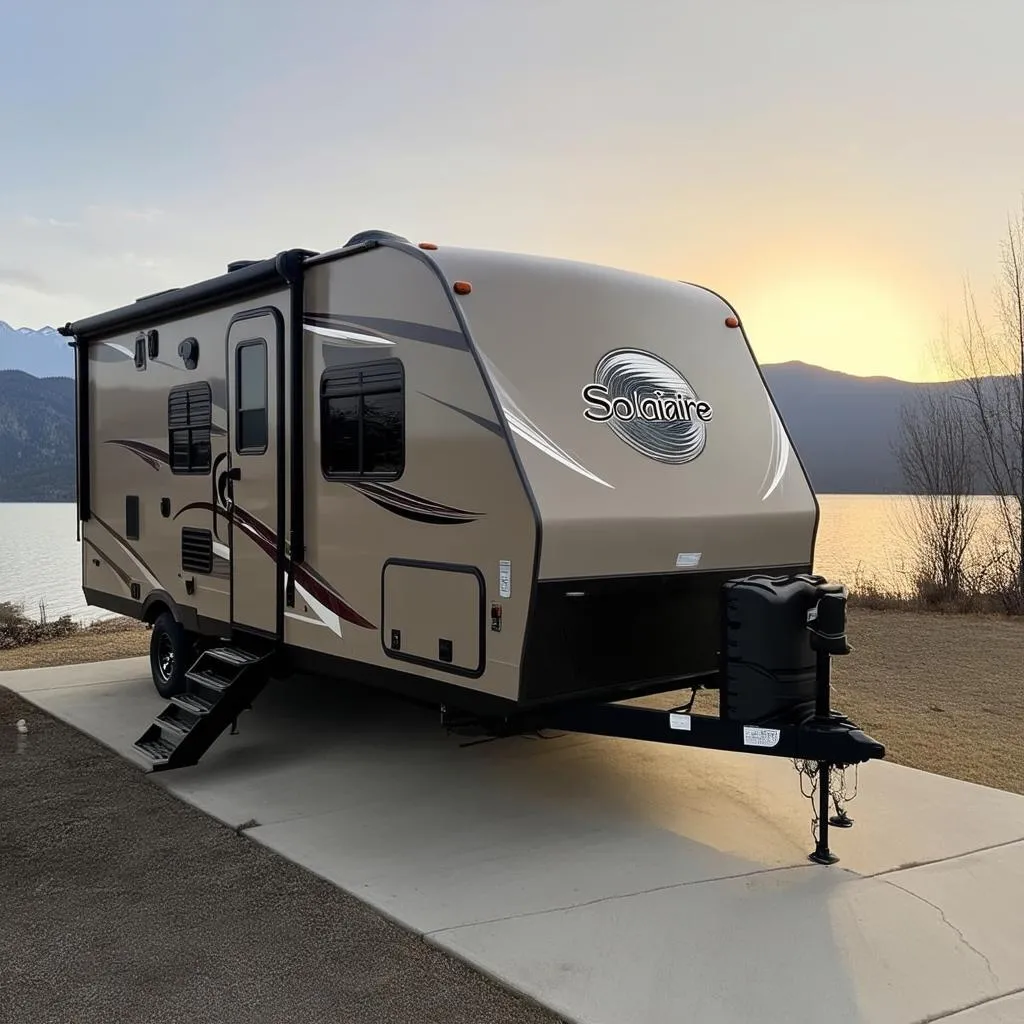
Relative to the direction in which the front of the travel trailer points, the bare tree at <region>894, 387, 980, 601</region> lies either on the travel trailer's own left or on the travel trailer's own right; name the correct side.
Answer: on the travel trailer's own left

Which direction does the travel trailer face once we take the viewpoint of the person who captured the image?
facing the viewer and to the right of the viewer

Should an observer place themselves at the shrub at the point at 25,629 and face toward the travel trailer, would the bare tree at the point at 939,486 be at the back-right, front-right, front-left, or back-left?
front-left

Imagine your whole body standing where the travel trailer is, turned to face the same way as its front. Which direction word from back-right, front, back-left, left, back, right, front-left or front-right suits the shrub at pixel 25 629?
back

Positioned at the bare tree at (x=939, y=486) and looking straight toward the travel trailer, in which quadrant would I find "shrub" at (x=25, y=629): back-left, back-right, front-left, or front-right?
front-right
